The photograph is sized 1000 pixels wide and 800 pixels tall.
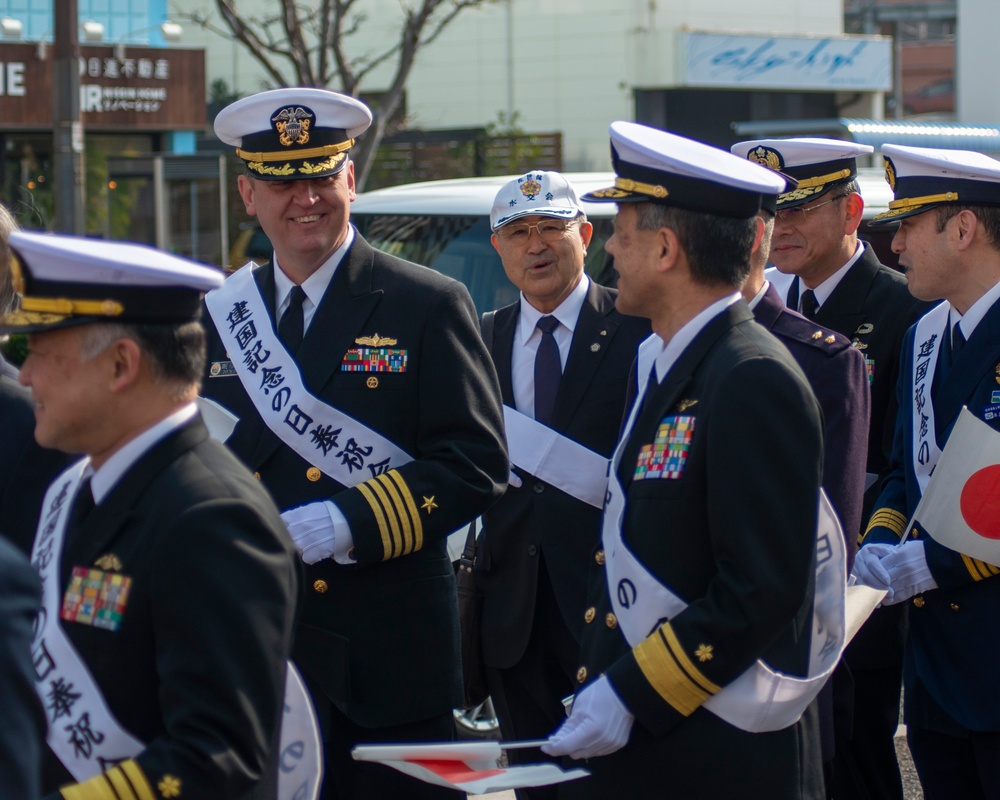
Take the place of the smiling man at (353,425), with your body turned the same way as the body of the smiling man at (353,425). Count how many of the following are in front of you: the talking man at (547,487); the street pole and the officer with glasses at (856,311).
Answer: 0

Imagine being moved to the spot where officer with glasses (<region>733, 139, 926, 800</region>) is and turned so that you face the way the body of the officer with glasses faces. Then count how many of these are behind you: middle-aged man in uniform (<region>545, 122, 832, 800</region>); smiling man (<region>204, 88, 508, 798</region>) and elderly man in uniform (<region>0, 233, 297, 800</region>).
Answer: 0

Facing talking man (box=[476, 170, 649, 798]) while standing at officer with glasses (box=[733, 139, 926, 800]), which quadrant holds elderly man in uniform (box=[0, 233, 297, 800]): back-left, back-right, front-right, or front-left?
front-left

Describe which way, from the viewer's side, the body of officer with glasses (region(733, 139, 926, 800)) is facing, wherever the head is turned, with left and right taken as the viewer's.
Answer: facing the viewer and to the left of the viewer

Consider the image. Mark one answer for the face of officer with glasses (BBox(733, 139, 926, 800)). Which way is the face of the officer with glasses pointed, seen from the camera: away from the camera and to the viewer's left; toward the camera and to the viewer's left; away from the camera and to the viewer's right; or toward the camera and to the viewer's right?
toward the camera and to the viewer's left

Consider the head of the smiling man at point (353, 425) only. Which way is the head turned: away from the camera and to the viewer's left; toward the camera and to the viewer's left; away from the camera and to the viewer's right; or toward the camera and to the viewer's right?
toward the camera and to the viewer's right

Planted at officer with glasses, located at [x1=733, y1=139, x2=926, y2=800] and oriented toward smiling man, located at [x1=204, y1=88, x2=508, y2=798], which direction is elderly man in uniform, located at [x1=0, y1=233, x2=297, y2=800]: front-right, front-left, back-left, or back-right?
front-left

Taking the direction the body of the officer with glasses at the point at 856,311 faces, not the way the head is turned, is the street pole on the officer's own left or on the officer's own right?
on the officer's own right

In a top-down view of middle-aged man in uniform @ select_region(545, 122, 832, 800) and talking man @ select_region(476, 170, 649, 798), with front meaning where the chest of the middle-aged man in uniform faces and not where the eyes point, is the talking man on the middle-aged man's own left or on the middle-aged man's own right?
on the middle-aged man's own right

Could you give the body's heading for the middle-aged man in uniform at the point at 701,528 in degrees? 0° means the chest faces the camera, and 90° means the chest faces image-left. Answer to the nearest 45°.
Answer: approximately 90°

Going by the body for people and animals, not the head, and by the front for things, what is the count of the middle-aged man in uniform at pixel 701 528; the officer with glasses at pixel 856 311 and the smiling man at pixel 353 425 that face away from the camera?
0

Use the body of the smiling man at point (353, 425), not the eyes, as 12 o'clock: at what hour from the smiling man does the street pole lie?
The street pole is roughly at 4 o'clock from the smiling man.

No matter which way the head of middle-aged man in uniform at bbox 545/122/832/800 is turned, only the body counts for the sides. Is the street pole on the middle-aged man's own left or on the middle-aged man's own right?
on the middle-aged man's own right

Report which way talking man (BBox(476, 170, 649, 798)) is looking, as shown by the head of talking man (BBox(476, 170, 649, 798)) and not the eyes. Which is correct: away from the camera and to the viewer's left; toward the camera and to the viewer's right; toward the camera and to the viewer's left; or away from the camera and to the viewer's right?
toward the camera and to the viewer's right

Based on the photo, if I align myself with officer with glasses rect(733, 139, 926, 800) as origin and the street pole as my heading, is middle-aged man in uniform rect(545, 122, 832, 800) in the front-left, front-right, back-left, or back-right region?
back-left

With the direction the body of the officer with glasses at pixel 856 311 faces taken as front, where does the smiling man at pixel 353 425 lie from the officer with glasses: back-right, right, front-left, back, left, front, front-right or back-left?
front
